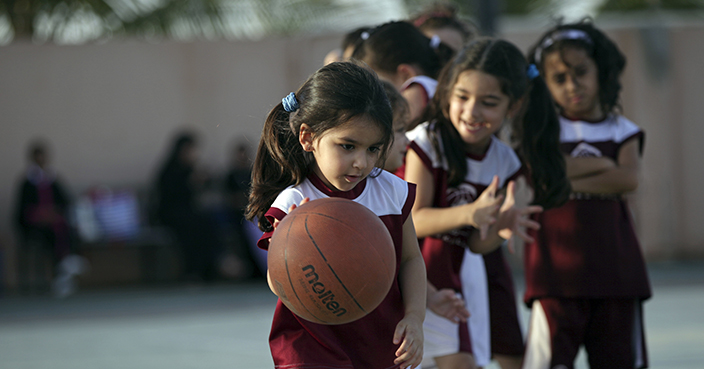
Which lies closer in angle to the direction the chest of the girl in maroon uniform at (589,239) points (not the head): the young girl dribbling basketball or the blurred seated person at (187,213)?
the young girl dribbling basketball

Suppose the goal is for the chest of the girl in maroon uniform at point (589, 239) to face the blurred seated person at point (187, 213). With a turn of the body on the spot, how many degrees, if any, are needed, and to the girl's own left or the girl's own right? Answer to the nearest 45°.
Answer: approximately 135° to the girl's own right

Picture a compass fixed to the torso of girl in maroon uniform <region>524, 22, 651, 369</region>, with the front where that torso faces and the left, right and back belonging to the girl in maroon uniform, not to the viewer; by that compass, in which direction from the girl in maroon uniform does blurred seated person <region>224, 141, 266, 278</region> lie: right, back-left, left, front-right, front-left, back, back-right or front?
back-right

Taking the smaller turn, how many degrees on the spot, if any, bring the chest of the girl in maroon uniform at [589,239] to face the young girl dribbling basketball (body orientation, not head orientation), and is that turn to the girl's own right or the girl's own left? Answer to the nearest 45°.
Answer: approximately 45° to the girl's own right

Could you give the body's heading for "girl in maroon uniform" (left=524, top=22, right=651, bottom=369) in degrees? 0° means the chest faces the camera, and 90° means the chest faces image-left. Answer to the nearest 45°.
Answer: approximately 0°

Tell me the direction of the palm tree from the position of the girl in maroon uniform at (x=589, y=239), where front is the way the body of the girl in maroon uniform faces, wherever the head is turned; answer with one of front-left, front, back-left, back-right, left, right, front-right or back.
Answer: back-right
